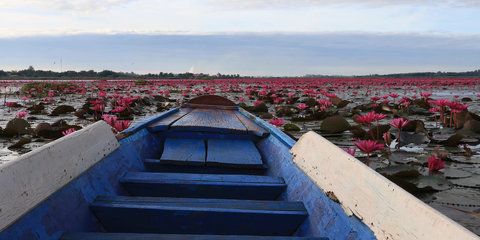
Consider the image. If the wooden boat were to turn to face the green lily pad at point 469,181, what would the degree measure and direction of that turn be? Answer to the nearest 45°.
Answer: approximately 45° to its right

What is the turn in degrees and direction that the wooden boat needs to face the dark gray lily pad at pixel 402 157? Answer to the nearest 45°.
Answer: approximately 45° to its right

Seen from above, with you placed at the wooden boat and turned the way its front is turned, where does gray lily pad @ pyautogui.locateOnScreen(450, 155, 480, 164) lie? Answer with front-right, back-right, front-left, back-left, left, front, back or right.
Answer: front-right

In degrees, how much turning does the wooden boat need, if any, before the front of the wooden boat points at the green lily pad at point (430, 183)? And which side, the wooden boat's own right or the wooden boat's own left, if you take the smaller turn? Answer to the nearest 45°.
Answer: approximately 45° to the wooden boat's own right

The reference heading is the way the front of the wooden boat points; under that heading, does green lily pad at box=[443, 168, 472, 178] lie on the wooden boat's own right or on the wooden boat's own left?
on the wooden boat's own right

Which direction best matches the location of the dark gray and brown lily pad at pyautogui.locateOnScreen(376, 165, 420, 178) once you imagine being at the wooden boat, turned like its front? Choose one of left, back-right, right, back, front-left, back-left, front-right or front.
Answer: front-right

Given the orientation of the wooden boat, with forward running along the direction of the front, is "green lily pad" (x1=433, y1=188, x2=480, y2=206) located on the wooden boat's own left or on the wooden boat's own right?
on the wooden boat's own right

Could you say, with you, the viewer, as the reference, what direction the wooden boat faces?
facing away from the viewer
